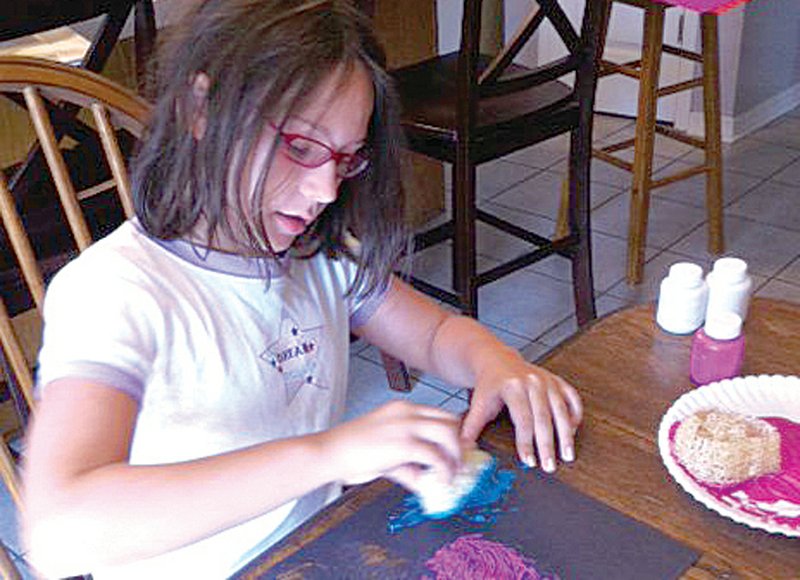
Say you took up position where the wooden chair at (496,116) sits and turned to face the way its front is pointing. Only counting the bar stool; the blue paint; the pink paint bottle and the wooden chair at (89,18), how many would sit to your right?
1

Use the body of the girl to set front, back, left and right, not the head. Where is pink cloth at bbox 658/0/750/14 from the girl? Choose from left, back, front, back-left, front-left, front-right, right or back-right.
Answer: left

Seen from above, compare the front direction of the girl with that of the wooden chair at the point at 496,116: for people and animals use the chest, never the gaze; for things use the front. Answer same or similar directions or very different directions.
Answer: very different directions

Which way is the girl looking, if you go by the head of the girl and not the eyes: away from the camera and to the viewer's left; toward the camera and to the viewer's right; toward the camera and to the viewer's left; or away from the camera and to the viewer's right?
toward the camera and to the viewer's right

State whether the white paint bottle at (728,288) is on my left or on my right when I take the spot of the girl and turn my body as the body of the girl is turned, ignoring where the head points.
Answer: on my left

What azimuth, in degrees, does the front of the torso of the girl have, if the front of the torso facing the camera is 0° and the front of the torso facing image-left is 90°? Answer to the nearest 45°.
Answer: approximately 315°

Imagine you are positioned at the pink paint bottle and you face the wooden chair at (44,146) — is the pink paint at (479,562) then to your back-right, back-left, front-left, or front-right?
front-left
